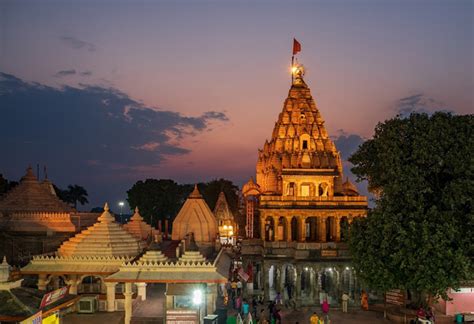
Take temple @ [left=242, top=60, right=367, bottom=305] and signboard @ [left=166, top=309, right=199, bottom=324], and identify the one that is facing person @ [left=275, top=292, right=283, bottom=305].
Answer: the temple

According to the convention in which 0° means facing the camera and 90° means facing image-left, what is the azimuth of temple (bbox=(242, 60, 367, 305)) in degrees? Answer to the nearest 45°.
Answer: approximately 0°

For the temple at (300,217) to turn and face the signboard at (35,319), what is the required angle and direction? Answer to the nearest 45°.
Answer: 0° — it already faces it

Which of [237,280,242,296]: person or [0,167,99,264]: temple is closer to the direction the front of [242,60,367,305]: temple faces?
the person

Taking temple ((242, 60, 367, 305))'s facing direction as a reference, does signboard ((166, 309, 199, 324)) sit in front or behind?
in front

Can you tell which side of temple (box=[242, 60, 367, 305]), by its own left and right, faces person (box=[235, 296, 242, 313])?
front

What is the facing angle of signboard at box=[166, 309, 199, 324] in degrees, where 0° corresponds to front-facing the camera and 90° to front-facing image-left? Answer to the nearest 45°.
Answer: approximately 0°

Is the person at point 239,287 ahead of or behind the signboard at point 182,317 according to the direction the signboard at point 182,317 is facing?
behind

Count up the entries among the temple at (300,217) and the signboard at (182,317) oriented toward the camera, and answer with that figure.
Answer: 2
